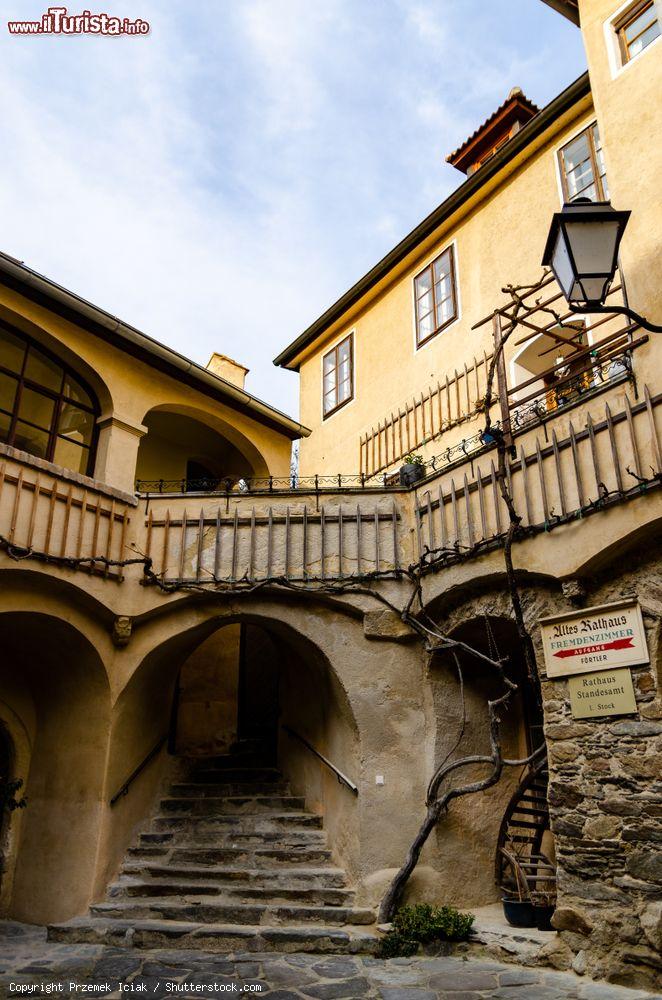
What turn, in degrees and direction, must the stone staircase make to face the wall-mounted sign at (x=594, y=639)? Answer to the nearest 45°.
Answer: approximately 45° to its left

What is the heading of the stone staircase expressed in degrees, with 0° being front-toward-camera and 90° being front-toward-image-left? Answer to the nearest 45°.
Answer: approximately 0°

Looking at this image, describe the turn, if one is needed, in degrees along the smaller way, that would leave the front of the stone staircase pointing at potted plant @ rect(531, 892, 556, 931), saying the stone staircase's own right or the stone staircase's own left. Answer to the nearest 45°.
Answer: approximately 45° to the stone staircase's own left
